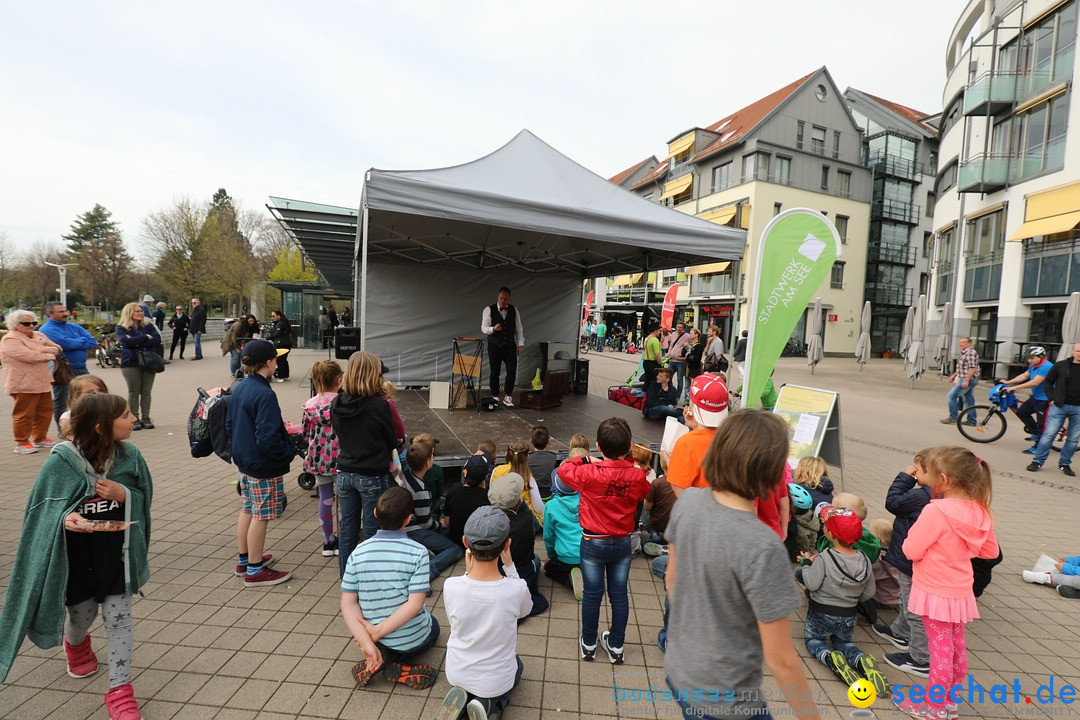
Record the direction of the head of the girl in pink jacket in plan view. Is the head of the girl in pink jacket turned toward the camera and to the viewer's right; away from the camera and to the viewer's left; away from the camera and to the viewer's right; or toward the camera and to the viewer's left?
away from the camera and to the viewer's left

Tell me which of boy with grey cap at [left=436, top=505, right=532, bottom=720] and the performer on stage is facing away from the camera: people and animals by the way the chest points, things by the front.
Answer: the boy with grey cap

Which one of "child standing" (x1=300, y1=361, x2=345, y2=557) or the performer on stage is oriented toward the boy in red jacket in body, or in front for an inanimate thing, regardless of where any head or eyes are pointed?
the performer on stage

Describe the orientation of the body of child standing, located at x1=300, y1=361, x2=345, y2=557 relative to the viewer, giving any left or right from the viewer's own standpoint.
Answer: facing away from the viewer and to the right of the viewer

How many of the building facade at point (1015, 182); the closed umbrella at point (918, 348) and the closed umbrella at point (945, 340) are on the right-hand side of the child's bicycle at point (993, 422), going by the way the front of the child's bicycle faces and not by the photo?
3

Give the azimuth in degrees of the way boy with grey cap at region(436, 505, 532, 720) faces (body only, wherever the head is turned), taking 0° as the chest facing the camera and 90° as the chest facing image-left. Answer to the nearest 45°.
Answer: approximately 180°

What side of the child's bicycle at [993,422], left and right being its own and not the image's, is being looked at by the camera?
left

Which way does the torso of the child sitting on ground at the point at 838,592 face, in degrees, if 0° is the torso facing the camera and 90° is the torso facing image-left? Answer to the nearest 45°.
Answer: approximately 135°

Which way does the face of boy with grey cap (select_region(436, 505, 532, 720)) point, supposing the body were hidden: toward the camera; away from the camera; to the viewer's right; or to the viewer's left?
away from the camera

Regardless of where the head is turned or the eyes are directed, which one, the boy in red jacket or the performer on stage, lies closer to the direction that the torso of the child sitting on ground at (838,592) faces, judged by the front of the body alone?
the performer on stage

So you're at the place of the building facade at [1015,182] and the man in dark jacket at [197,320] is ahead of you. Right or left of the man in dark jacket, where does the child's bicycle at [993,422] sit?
left

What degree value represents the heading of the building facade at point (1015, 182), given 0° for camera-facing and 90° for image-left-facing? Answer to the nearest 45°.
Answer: approximately 45°

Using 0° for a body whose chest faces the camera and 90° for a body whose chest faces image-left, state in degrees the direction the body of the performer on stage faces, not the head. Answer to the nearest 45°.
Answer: approximately 0°

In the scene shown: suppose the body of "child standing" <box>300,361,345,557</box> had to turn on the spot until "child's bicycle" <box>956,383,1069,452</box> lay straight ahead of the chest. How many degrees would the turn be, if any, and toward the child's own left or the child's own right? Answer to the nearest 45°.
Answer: approximately 45° to the child's own right
